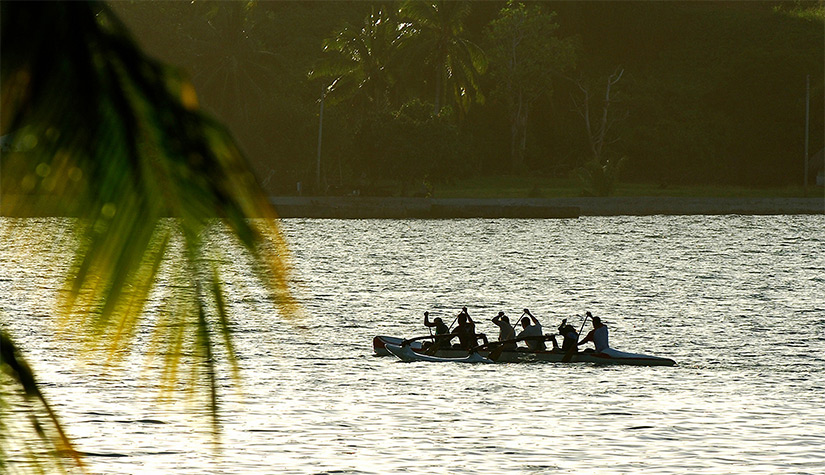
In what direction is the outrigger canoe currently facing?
to the viewer's left
